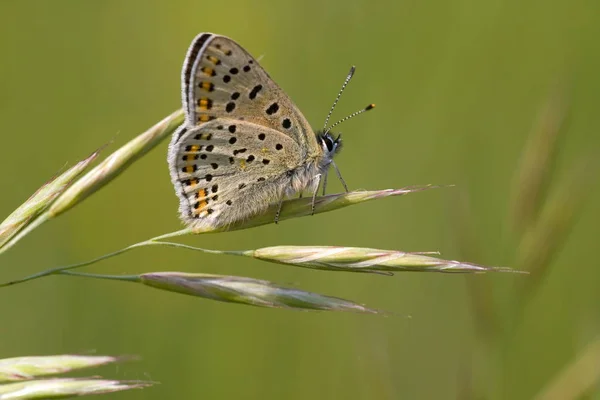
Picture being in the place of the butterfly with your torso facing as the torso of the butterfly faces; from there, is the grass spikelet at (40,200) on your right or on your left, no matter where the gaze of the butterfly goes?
on your right

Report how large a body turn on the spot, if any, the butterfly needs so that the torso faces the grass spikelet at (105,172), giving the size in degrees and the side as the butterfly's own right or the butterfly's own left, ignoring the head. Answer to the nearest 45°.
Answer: approximately 135° to the butterfly's own right

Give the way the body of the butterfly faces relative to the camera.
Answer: to the viewer's right

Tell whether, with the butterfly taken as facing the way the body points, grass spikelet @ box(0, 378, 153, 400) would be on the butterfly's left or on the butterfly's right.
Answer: on the butterfly's right

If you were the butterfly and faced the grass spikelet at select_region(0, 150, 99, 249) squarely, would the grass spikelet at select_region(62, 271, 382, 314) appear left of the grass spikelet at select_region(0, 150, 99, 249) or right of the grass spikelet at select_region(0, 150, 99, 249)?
left

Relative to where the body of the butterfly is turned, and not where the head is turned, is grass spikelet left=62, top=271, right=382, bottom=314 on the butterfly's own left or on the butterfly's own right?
on the butterfly's own right

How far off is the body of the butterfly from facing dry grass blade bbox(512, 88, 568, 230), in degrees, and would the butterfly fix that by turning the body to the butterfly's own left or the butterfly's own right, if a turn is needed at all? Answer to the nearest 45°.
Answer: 0° — it already faces it
